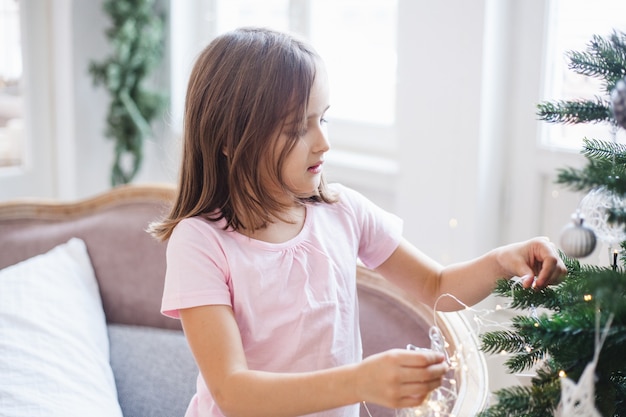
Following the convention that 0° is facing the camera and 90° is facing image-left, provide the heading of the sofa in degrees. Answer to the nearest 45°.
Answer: approximately 0°

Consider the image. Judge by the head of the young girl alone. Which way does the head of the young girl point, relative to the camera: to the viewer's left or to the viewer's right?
to the viewer's right

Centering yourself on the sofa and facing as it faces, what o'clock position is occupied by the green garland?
The green garland is roughly at 6 o'clock from the sofa.

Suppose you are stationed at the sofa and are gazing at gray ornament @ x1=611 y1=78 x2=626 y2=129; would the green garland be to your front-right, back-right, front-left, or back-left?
back-left

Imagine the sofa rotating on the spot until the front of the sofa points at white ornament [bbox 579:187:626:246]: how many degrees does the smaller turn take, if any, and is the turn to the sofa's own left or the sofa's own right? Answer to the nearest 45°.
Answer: approximately 45° to the sofa's own left

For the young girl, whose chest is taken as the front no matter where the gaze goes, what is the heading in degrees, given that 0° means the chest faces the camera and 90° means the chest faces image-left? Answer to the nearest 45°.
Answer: approximately 315°
